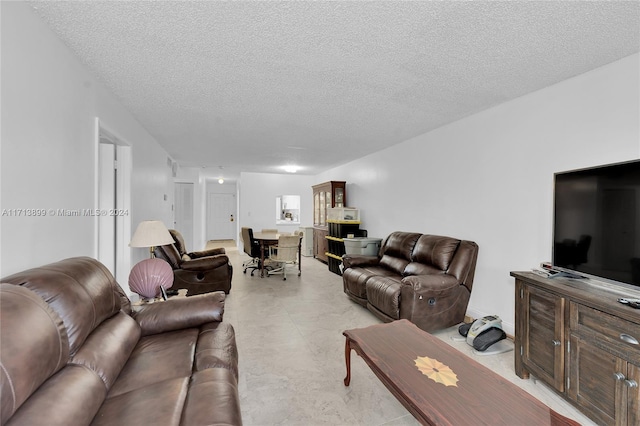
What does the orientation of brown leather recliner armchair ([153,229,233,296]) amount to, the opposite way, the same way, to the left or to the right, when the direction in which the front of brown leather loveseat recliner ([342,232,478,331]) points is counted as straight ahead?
the opposite way

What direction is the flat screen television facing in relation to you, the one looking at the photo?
facing the viewer and to the left of the viewer

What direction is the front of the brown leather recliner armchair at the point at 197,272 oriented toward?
to the viewer's right

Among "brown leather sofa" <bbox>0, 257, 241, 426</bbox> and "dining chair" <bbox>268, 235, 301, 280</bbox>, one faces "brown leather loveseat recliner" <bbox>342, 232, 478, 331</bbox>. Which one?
the brown leather sofa

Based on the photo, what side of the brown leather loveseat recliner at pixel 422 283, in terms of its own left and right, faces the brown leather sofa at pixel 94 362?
front

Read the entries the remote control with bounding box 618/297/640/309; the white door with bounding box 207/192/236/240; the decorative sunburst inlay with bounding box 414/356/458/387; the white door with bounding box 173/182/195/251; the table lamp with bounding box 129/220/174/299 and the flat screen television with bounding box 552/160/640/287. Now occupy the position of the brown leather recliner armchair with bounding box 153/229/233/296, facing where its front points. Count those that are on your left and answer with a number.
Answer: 2

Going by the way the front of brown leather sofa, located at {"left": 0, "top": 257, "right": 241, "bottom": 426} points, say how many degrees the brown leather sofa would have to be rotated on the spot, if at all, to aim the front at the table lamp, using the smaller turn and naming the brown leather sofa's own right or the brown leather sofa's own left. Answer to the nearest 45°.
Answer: approximately 90° to the brown leather sofa's own left

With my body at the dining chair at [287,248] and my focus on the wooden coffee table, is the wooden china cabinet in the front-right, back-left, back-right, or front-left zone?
back-left

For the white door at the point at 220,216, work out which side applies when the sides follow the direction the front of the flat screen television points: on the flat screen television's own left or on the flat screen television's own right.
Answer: on the flat screen television's own right

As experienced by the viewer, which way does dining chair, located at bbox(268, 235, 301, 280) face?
facing away from the viewer and to the left of the viewer

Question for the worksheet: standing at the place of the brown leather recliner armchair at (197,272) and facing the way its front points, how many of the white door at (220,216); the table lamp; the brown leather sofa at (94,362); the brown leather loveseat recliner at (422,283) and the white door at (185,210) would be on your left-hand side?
2

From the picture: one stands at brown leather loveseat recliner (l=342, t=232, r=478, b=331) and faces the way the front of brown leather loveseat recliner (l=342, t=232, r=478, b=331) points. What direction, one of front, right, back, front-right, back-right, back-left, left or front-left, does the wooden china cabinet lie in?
right

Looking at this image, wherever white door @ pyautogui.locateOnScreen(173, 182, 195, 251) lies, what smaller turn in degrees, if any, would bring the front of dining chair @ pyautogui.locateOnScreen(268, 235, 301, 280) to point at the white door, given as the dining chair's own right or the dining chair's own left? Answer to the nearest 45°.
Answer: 0° — it already faces it

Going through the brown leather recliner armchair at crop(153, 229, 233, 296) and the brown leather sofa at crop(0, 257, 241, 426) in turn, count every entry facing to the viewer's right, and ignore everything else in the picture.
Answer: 2

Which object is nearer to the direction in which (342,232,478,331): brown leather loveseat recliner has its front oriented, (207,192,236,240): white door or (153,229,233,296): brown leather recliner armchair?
the brown leather recliner armchair

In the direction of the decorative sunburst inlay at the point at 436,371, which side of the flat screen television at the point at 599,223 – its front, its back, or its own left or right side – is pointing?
front

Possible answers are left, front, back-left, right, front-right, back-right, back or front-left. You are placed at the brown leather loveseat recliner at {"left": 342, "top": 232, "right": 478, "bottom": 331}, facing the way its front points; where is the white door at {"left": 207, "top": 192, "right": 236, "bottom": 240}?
right

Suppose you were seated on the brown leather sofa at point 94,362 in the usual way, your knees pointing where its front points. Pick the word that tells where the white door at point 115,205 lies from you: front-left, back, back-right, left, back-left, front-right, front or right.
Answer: left

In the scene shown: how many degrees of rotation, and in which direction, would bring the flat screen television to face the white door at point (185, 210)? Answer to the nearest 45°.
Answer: approximately 45° to its right

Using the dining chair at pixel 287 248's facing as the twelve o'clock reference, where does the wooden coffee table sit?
The wooden coffee table is roughly at 7 o'clock from the dining chair.

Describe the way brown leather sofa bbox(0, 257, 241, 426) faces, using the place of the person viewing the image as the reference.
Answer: facing to the right of the viewer

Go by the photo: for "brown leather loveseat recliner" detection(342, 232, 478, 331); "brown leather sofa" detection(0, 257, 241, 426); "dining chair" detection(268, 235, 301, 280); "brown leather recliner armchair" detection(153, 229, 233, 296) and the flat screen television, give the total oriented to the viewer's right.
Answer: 2

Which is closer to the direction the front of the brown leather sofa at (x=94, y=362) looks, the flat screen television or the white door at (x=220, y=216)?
the flat screen television
